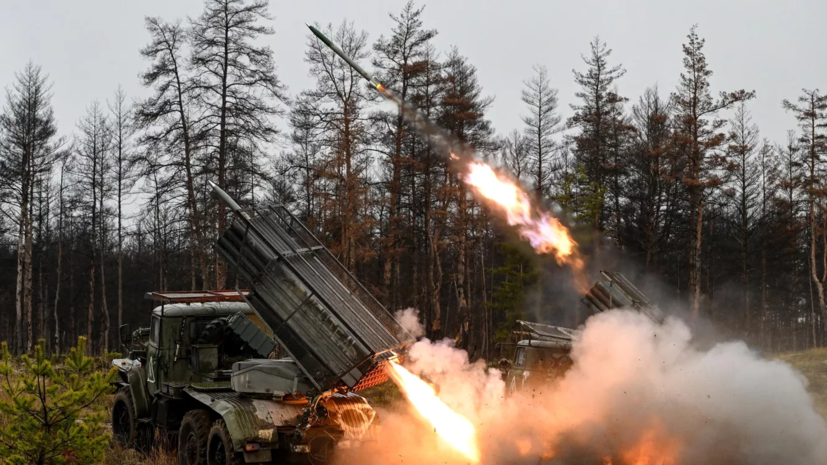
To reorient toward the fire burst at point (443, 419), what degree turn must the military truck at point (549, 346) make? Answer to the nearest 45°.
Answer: approximately 90° to its left

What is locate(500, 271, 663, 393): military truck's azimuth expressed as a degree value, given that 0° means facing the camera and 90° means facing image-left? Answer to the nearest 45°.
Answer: approximately 90°

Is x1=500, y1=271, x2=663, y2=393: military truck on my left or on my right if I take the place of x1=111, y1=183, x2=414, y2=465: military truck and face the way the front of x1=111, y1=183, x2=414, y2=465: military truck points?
on my right

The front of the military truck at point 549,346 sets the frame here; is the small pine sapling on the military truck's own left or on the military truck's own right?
on the military truck's own left

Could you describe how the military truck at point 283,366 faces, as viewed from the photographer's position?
facing away from the viewer and to the left of the viewer

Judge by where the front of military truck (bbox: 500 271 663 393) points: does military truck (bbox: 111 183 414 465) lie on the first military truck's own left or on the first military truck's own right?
on the first military truck's own left

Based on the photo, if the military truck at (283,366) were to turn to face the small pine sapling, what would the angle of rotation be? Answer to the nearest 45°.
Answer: approximately 45° to its left
